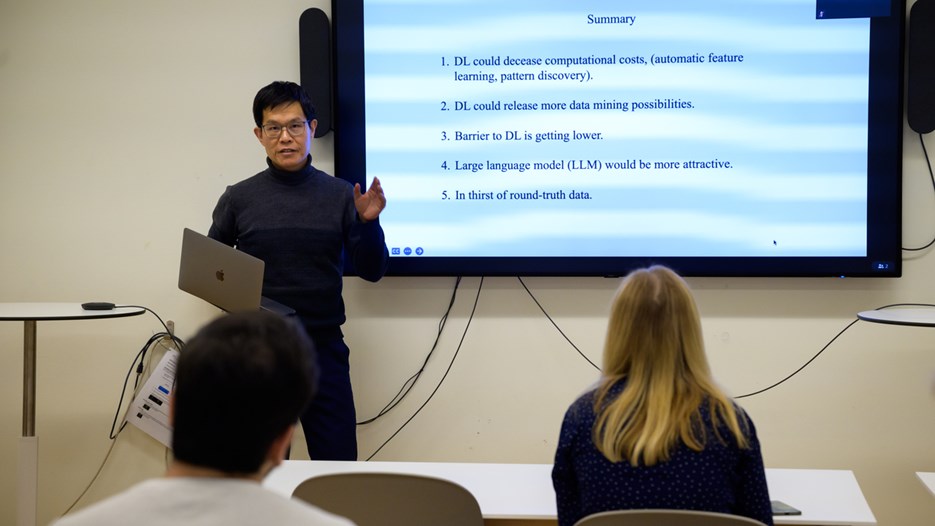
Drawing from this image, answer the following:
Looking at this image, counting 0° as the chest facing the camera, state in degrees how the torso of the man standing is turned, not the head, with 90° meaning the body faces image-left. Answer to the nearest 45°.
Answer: approximately 0°

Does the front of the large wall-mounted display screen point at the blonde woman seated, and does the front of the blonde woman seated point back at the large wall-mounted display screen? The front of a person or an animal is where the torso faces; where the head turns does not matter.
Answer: yes

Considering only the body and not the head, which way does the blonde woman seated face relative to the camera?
away from the camera

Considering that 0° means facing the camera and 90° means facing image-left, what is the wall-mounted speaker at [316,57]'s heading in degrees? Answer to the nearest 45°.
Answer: approximately 0°

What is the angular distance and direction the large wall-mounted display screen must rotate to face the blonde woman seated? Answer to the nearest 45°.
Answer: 0° — it already faces them
